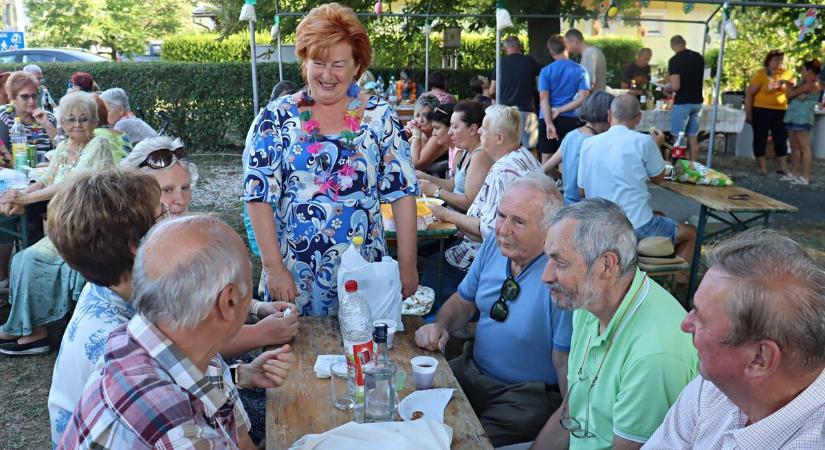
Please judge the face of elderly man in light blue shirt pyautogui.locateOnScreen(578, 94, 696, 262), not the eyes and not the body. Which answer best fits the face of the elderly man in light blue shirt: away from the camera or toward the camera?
away from the camera

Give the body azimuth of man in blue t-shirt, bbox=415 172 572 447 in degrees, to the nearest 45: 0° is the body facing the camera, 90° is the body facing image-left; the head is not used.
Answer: approximately 45°

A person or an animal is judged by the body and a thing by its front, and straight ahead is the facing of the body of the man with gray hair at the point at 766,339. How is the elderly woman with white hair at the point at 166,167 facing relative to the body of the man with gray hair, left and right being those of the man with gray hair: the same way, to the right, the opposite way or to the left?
the opposite way

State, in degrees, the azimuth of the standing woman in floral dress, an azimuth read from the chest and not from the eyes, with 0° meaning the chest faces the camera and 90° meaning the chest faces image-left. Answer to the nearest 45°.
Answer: approximately 0°

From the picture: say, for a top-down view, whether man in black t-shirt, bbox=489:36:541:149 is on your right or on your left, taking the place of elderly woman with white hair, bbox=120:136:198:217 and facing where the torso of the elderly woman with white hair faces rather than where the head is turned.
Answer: on your left

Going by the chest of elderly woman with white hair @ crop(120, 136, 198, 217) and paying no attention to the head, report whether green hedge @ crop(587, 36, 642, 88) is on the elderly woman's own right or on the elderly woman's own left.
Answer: on the elderly woman's own left

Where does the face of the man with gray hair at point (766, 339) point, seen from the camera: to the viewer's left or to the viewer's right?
to the viewer's left

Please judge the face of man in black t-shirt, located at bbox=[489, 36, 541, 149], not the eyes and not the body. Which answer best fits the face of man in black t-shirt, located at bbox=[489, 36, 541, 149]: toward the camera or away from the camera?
away from the camera

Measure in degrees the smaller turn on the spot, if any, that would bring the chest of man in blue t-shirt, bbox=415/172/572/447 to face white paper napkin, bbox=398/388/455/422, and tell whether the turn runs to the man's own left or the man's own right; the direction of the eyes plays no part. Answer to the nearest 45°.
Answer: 0° — they already face it

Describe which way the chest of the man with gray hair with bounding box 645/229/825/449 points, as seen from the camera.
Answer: to the viewer's left

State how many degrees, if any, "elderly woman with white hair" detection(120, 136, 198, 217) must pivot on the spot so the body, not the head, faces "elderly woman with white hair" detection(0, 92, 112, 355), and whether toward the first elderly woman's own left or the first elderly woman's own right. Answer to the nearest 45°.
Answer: approximately 180°

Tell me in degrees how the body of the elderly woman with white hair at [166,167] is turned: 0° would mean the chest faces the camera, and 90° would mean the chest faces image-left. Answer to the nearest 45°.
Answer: approximately 315°
